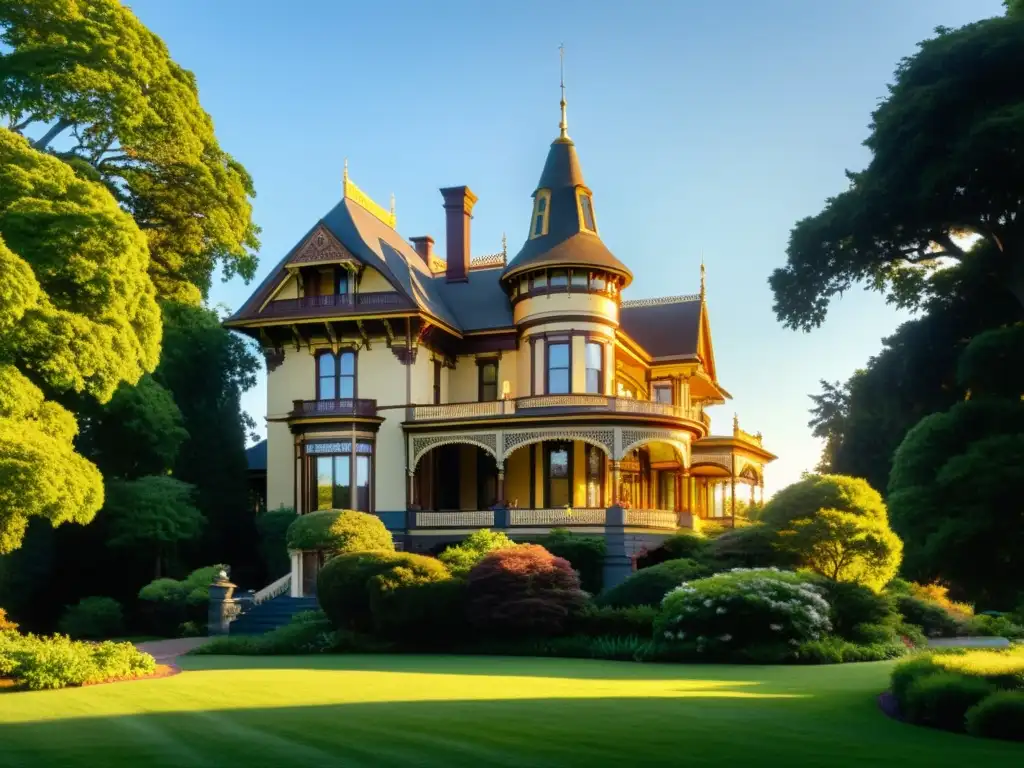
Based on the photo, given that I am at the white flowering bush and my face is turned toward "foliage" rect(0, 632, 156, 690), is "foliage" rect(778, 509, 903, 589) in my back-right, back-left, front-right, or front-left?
back-right

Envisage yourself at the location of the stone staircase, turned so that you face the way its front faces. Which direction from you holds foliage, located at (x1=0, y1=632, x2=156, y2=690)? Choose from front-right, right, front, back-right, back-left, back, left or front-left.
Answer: front-left

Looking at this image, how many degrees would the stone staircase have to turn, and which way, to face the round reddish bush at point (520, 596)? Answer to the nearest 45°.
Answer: approximately 90° to its left

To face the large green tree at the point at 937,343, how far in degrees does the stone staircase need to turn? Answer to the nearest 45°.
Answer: approximately 90° to its left

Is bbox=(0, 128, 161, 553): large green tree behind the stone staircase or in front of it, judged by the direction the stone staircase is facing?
in front

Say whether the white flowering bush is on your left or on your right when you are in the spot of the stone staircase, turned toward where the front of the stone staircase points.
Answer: on your left

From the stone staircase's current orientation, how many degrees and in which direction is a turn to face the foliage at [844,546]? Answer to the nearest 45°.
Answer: approximately 90° to its left

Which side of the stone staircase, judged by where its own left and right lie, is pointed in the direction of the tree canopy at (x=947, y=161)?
left

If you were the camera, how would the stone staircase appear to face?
facing the viewer and to the left of the viewer
